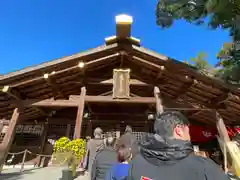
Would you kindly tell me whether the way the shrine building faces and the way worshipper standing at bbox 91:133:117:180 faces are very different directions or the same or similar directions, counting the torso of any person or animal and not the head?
very different directions

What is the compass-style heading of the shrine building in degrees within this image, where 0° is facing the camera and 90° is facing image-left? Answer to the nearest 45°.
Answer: approximately 0°

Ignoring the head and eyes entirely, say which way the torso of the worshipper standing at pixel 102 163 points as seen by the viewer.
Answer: away from the camera

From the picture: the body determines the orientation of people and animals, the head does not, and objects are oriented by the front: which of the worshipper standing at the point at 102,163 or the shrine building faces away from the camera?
the worshipper standing

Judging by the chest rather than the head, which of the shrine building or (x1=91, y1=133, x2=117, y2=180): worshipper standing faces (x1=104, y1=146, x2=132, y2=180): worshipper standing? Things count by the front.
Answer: the shrine building

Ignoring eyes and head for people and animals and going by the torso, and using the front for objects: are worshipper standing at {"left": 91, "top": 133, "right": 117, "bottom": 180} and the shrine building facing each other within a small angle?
yes

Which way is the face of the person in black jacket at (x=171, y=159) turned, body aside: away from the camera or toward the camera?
away from the camera

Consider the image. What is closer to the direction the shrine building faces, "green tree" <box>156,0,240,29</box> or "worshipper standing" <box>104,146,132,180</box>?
the worshipper standing
